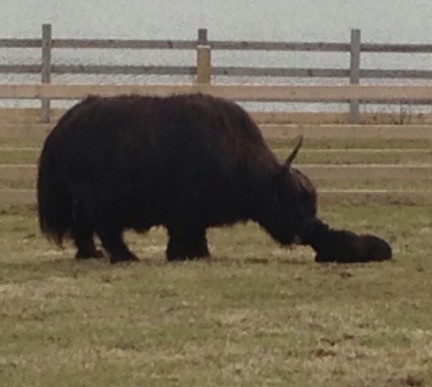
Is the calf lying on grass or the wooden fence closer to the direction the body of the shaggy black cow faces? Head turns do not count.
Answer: the calf lying on grass

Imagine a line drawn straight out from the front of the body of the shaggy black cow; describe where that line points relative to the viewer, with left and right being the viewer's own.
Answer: facing to the right of the viewer

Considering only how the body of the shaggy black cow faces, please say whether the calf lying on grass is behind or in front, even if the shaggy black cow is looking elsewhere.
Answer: in front

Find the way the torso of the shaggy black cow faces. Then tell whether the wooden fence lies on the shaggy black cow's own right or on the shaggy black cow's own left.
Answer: on the shaggy black cow's own left
